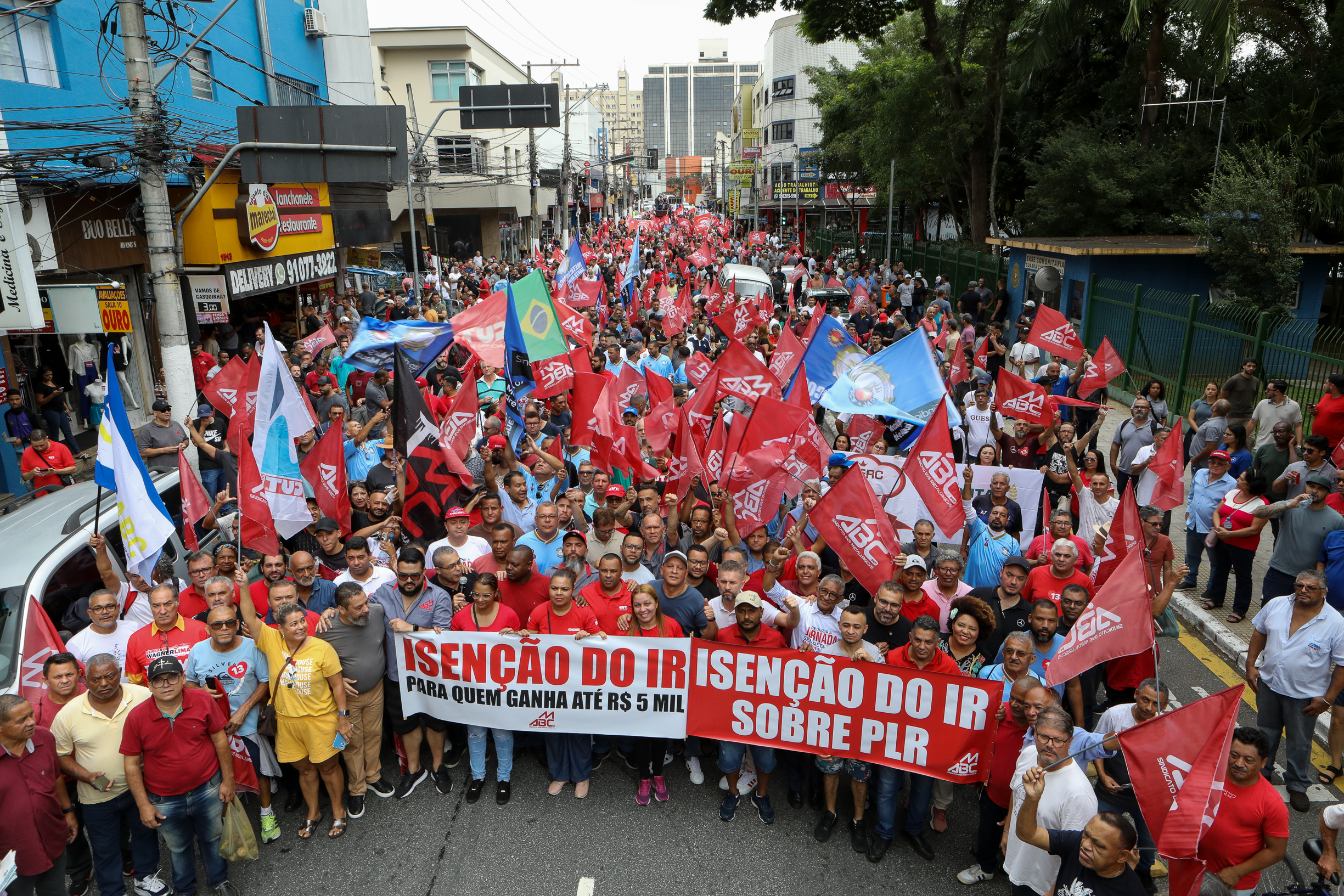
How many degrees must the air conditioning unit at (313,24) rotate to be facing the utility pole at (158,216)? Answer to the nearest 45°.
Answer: approximately 45° to its right

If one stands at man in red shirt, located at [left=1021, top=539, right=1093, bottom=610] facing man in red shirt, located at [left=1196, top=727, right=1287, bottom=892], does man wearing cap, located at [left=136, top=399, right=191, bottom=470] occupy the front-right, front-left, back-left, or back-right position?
back-right

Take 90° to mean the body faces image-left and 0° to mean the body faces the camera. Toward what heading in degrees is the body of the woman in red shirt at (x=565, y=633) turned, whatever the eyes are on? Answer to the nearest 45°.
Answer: approximately 0°

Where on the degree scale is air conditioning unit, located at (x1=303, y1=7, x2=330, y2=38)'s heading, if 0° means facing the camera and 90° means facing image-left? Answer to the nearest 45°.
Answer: approximately 315°

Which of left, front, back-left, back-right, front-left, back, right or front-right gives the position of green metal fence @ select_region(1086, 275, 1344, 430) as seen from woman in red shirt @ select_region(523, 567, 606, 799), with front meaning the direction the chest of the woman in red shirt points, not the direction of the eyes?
back-left

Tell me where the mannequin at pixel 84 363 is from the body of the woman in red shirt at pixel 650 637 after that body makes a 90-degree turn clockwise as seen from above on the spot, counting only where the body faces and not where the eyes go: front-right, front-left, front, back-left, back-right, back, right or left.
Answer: front-right

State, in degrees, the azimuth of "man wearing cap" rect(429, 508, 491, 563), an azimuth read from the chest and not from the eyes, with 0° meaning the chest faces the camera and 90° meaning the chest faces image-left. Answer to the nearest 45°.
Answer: approximately 0°

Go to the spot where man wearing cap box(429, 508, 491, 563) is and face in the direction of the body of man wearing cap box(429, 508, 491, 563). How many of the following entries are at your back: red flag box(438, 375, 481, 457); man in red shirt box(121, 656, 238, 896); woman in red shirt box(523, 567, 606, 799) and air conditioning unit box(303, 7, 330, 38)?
2

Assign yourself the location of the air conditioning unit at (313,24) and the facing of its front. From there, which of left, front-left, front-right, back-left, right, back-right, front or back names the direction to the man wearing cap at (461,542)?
front-right
